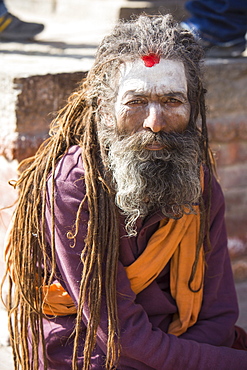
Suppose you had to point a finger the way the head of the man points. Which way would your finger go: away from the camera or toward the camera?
toward the camera

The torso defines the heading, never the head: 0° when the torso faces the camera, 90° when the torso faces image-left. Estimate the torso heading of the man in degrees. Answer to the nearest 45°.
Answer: approximately 315°

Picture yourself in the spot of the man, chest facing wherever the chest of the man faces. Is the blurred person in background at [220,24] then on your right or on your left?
on your left
